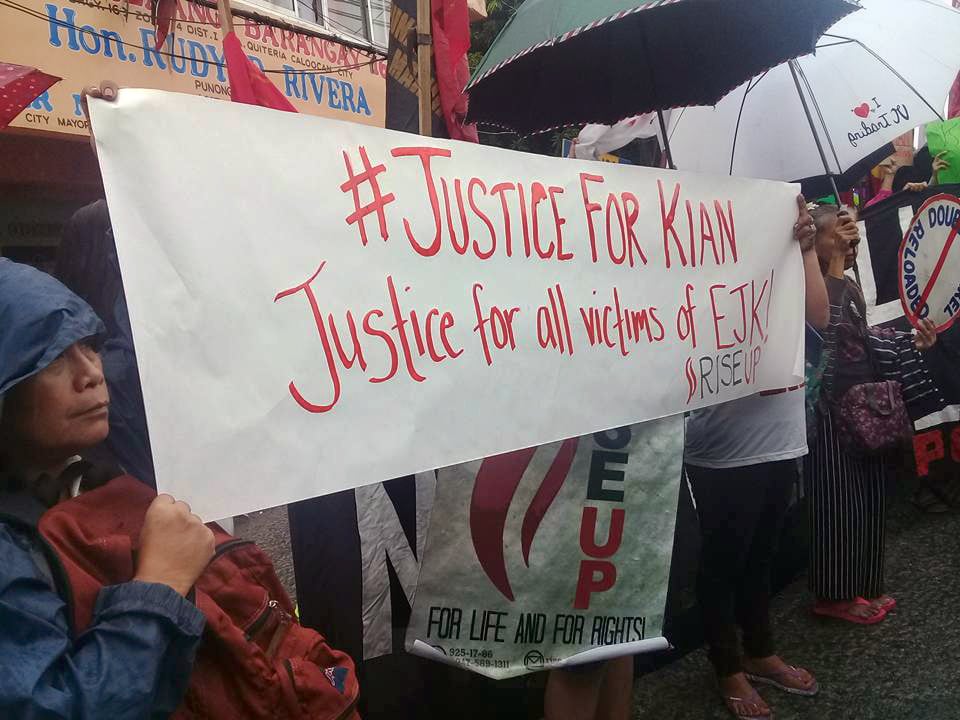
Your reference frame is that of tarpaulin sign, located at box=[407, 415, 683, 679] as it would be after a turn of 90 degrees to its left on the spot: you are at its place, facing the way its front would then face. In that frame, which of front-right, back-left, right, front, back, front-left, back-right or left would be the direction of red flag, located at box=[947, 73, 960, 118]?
front-left

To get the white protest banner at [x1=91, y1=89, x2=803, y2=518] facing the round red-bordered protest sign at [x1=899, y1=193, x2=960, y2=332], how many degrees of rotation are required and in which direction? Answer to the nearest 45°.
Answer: approximately 90° to its left

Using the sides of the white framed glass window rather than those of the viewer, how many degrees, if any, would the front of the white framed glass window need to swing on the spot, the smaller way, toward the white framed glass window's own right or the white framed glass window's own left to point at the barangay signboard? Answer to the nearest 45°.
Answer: approximately 90° to the white framed glass window's own right

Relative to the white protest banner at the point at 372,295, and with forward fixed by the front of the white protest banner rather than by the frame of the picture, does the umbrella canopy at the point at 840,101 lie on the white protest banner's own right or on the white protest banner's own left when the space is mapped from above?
on the white protest banner's own left

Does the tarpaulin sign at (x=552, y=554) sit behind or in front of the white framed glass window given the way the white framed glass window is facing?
in front

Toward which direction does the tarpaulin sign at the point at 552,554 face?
toward the camera

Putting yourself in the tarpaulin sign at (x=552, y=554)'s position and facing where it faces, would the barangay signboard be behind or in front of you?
behind

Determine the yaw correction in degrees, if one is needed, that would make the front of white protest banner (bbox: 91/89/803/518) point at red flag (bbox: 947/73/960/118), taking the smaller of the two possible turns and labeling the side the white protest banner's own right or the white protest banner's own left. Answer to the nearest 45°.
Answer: approximately 90° to the white protest banner's own left

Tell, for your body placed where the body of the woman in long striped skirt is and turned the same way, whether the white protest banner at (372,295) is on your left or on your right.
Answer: on your right

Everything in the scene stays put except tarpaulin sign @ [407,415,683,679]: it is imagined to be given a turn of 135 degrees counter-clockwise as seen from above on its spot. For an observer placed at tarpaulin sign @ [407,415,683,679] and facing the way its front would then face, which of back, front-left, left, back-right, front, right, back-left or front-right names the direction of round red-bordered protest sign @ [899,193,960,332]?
front
